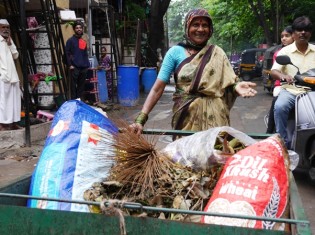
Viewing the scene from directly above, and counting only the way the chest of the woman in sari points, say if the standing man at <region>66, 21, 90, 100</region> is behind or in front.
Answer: behind

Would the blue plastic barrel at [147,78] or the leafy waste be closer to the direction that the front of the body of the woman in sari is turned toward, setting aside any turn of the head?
the leafy waste

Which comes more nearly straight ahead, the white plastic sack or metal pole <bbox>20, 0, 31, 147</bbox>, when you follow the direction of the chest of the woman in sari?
the white plastic sack

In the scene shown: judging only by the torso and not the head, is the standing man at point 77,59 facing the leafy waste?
yes

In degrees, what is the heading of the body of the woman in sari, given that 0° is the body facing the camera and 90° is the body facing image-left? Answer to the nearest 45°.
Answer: approximately 0°

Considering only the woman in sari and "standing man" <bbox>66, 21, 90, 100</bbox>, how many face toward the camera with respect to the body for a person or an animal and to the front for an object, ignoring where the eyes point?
2

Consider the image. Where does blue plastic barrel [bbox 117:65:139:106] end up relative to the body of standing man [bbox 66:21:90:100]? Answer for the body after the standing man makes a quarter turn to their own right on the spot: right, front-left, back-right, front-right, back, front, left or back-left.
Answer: back-right

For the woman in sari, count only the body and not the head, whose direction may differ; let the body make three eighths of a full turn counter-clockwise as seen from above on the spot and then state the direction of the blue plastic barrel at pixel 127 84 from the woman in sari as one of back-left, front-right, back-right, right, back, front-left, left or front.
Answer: front-left
